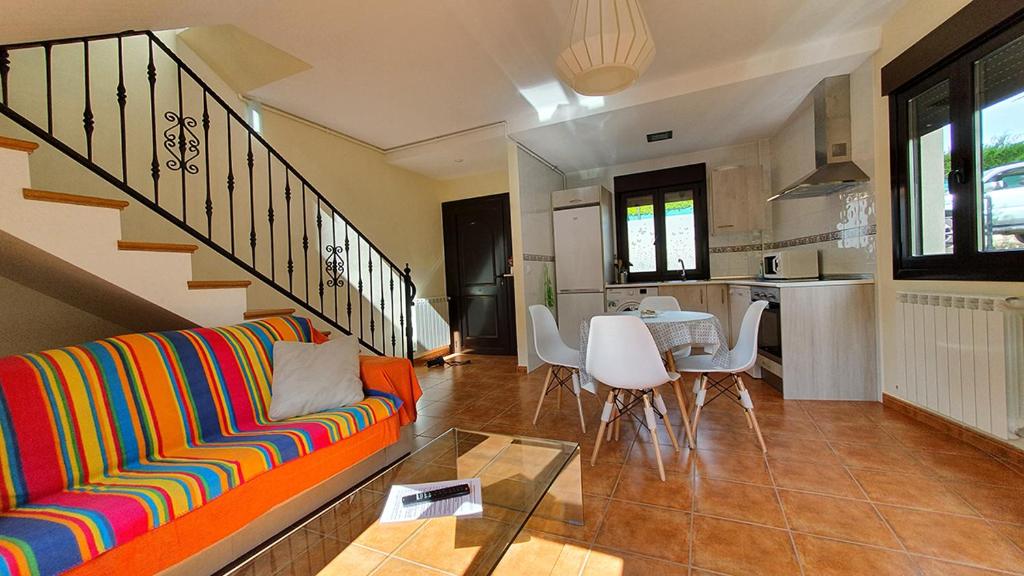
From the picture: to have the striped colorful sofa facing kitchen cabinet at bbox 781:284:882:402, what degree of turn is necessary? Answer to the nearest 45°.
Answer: approximately 45° to its left

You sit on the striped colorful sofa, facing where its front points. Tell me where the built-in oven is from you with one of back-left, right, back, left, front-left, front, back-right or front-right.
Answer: front-left

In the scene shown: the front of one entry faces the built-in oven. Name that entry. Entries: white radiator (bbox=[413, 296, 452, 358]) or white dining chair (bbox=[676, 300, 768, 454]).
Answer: the white radiator

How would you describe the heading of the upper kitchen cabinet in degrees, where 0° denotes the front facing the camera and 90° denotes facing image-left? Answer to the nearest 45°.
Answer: approximately 0°

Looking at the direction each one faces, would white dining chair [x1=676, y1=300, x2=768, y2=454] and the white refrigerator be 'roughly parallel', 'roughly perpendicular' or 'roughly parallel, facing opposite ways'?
roughly perpendicular

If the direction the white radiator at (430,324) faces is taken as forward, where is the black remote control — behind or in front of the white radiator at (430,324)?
in front

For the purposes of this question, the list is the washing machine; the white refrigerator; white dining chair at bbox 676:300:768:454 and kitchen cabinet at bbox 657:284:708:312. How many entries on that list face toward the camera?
3

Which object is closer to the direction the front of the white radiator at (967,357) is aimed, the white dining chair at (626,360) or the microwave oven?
the white dining chair

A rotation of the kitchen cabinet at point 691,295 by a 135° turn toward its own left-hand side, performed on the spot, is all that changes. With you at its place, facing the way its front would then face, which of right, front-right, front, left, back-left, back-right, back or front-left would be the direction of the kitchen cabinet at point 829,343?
right

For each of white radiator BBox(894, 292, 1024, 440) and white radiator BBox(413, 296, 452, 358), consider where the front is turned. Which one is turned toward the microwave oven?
white radiator BBox(413, 296, 452, 358)

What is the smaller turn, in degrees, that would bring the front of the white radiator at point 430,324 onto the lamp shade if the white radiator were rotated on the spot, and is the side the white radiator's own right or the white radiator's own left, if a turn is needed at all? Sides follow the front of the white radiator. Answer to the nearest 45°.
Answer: approximately 45° to the white radiator's own right

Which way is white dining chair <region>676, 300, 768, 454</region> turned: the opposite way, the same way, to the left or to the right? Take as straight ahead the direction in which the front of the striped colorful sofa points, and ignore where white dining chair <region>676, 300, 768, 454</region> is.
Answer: the opposite way

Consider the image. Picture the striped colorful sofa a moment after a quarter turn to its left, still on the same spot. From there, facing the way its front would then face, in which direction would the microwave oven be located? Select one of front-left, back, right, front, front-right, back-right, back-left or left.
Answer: front-right

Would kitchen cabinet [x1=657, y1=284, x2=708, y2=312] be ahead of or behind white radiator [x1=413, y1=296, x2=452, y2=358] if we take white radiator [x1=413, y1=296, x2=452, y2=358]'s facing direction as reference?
ahead
